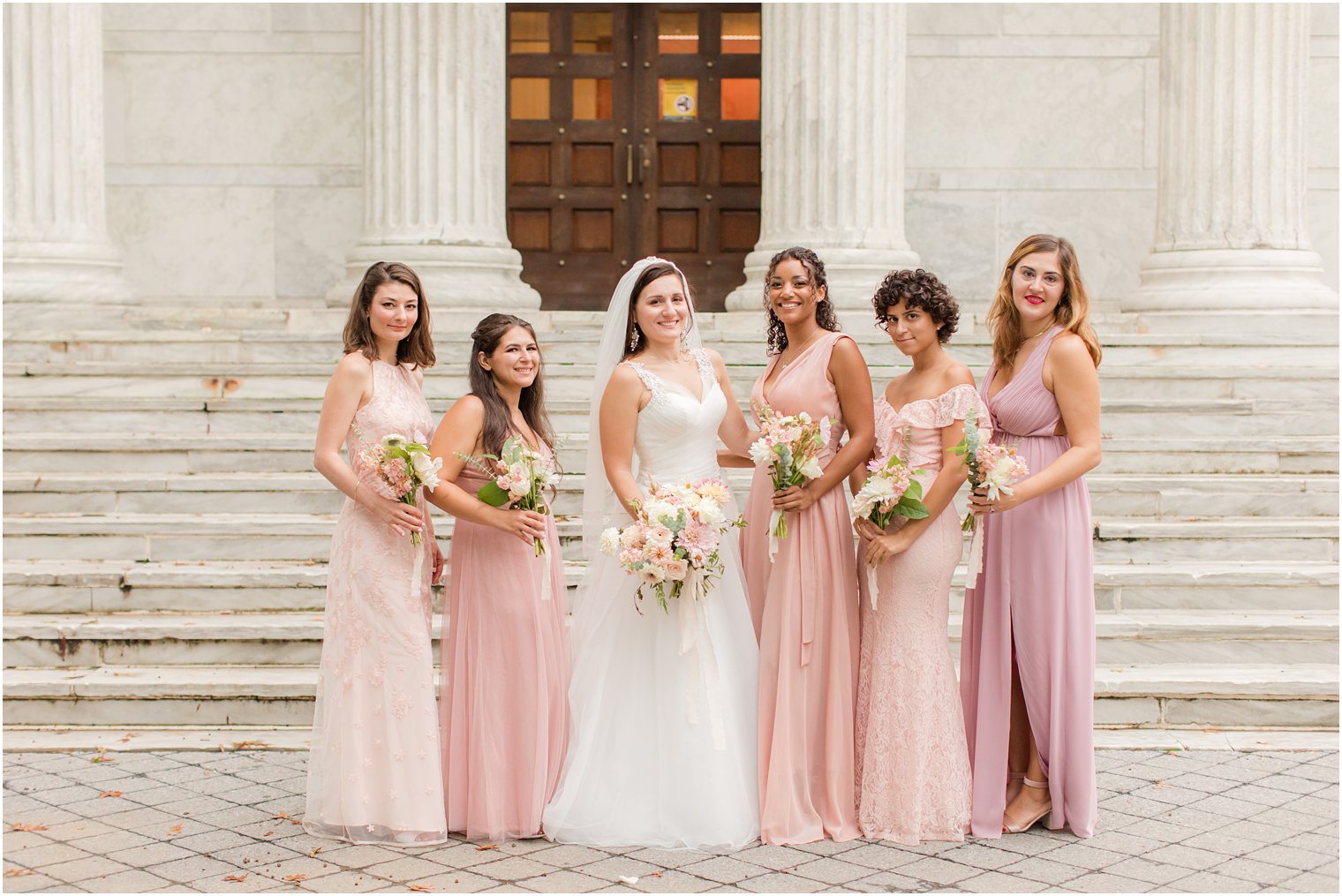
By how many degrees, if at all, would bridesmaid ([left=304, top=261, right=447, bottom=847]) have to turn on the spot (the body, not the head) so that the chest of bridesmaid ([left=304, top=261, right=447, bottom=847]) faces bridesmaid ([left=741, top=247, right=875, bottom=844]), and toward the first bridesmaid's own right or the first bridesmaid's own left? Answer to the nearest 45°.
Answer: approximately 45° to the first bridesmaid's own left

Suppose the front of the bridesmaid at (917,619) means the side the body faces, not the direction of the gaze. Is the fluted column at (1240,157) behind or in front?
behind

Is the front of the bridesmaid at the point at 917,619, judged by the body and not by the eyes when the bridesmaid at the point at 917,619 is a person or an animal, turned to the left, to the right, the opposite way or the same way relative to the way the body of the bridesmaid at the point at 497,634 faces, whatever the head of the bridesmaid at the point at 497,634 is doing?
to the right

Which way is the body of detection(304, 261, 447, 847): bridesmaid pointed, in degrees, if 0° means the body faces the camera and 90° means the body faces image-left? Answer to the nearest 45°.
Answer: approximately 315°

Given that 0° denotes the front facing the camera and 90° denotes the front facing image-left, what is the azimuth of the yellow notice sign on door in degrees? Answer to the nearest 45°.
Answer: approximately 0°
